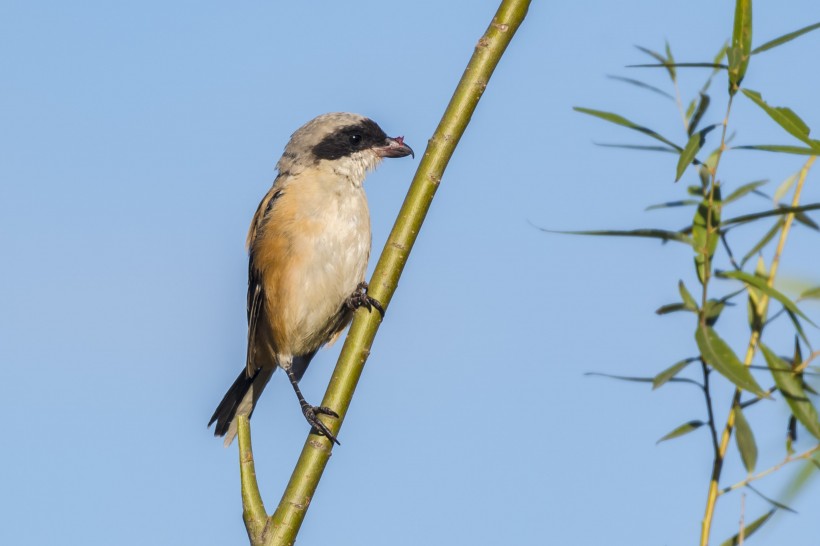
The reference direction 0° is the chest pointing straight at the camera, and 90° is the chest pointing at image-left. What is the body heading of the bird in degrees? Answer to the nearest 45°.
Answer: approximately 315°
